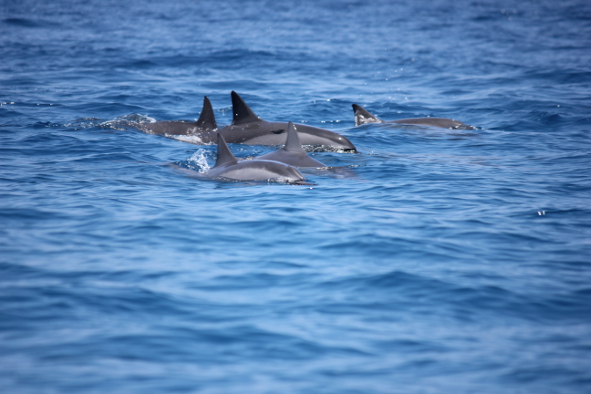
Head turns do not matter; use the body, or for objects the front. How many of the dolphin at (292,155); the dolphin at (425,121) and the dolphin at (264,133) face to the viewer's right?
3

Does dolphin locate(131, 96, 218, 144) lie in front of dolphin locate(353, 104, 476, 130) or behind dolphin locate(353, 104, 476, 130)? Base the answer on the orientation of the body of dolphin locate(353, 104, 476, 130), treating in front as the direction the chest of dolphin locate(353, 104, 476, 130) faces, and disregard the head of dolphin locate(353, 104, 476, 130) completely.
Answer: behind

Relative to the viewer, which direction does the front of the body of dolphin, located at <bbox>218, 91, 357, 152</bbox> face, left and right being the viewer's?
facing to the right of the viewer

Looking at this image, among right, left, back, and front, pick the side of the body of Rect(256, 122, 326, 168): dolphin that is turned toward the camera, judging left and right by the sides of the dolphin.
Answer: right

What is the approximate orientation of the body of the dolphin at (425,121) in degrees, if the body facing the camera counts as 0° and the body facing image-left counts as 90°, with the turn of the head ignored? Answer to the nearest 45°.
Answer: approximately 270°

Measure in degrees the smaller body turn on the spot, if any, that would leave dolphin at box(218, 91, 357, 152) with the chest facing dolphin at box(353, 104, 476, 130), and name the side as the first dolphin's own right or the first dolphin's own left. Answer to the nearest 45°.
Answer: approximately 45° to the first dolphin's own left

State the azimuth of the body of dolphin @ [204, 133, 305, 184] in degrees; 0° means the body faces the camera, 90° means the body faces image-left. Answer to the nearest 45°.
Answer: approximately 270°
